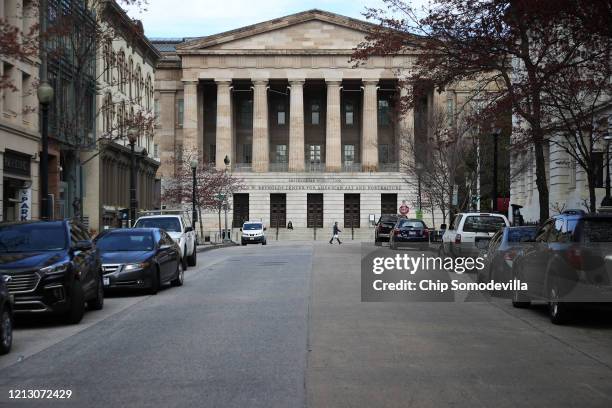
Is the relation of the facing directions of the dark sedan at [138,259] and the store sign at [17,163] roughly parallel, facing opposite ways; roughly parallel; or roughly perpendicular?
roughly perpendicular

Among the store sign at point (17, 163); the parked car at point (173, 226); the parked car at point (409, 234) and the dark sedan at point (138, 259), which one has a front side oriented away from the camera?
the parked car at point (409, 234)

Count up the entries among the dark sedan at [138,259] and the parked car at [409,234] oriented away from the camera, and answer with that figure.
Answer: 1

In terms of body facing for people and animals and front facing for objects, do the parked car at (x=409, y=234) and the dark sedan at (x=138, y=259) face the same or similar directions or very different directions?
very different directions

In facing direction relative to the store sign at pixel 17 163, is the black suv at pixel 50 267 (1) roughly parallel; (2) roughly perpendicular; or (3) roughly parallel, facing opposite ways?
roughly perpendicular

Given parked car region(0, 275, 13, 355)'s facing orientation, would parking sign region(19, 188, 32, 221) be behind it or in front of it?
behind

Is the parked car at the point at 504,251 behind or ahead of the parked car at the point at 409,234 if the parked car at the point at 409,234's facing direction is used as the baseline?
behind

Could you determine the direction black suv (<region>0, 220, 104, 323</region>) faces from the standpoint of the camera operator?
facing the viewer and to the left of the viewer

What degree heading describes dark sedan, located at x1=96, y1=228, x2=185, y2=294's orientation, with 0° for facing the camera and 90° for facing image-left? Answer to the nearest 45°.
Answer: approximately 45°

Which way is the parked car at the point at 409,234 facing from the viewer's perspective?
away from the camera

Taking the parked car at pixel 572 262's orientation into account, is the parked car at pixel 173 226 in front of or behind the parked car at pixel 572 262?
in front

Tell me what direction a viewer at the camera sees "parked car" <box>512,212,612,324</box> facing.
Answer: facing away from the viewer and to the left of the viewer

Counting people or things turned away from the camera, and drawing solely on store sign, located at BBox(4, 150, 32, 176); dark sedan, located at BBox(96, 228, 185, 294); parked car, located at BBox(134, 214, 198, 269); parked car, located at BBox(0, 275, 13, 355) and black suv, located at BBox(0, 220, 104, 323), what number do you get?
0

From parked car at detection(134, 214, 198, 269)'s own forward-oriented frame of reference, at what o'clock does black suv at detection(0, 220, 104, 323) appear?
The black suv is roughly at 11 o'clock from the parked car.
